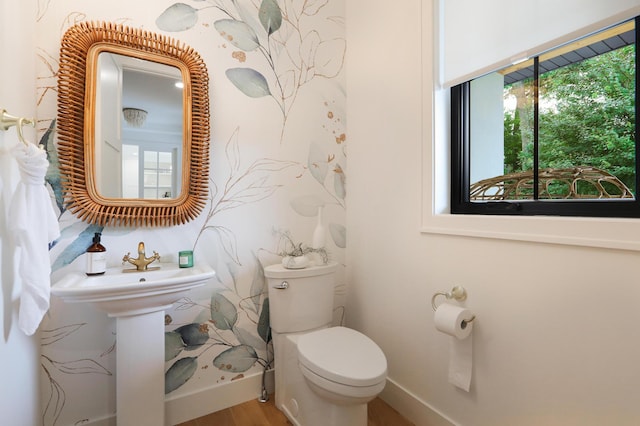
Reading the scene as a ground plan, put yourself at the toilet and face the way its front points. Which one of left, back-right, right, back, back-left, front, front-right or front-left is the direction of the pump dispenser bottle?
back-right

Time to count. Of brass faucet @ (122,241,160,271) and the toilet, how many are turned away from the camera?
0

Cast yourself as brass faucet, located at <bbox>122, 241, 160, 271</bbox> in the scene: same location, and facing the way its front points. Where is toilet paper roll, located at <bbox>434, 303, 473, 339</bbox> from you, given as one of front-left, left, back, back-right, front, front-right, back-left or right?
front-left

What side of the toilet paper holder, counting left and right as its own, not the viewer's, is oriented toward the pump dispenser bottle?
front

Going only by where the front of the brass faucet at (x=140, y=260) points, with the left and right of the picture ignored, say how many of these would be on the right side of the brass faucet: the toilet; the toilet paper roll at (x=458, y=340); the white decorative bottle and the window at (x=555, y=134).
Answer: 0

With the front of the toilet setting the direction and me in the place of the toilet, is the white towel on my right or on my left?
on my right

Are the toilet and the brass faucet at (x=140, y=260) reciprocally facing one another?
no

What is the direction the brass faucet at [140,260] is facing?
toward the camera

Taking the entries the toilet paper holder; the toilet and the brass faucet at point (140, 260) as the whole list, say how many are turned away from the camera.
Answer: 0

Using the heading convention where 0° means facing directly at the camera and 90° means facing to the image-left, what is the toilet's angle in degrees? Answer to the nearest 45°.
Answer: approximately 315°

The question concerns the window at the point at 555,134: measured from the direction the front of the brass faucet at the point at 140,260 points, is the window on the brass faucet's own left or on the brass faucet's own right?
on the brass faucet's own left

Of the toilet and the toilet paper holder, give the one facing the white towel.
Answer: the toilet paper holder

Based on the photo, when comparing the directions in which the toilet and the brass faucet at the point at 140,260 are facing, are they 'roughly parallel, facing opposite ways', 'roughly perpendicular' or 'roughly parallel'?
roughly parallel

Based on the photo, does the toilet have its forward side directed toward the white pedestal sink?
no

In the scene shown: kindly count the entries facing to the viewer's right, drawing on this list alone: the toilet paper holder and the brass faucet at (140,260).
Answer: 0

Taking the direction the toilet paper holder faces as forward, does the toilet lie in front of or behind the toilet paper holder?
in front

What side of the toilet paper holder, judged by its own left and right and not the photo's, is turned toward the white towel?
front

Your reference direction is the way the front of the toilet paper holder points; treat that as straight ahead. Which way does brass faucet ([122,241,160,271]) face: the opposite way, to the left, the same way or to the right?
to the left
